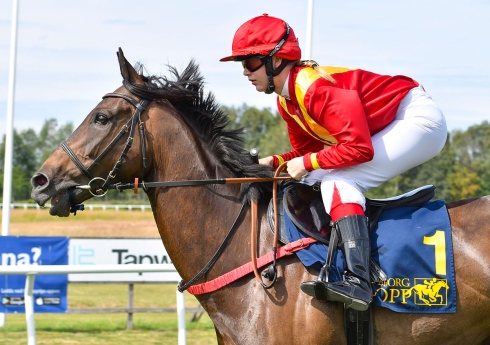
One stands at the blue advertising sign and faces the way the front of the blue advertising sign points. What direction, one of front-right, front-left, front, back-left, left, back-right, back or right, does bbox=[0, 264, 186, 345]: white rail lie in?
front

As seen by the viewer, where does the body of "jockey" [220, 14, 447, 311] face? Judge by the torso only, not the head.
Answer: to the viewer's left

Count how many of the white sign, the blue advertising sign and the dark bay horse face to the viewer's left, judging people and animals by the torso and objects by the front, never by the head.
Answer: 1

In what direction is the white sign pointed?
toward the camera

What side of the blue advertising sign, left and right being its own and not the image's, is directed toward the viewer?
front

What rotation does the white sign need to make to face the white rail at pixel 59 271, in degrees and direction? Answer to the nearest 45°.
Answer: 0° — it already faces it

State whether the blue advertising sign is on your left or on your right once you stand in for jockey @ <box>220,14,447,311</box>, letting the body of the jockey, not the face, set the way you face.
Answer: on your right

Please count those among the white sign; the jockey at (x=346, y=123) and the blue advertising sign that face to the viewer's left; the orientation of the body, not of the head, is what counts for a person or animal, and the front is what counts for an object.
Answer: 1

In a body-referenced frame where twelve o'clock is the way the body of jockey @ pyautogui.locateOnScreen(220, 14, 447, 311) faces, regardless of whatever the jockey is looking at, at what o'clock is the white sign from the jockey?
The white sign is roughly at 2 o'clock from the jockey.

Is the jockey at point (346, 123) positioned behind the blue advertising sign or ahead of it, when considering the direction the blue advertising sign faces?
ahead

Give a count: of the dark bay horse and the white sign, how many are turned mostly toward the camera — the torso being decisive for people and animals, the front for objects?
1

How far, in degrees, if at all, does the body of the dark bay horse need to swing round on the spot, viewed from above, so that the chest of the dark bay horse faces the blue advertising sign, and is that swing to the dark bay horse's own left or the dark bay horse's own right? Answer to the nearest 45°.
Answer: approximately 45° to the dark bay horse's own right

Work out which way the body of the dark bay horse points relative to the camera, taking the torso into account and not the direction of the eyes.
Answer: to the viewer's left
